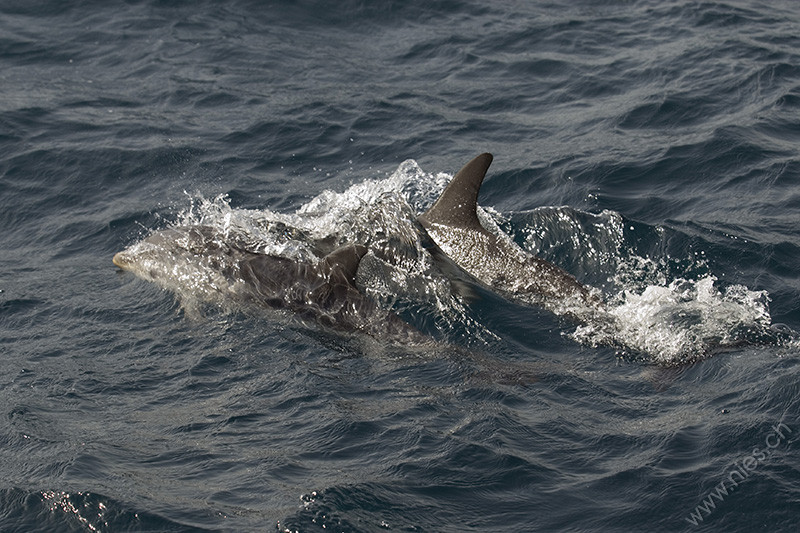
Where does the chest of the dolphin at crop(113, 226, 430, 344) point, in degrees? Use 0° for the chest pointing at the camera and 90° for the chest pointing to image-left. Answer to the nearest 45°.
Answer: approximately 90°

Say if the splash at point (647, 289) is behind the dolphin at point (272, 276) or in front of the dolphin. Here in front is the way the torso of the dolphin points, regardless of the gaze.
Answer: behind
